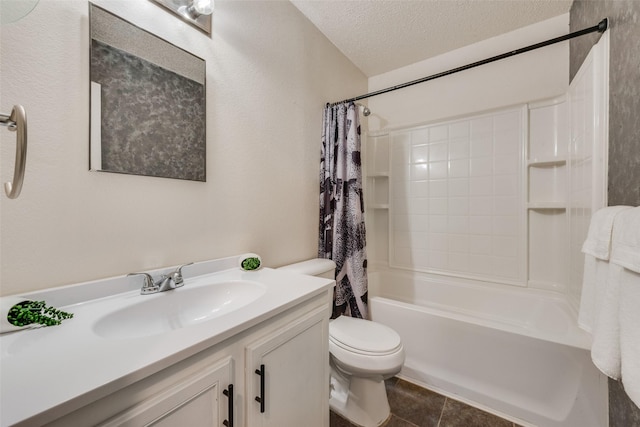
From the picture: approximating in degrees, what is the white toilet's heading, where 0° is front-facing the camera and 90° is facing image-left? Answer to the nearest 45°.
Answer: approximately 315°

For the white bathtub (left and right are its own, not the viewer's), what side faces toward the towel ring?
front

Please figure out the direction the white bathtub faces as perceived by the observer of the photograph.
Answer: facing the viewer and to the left of the viewer

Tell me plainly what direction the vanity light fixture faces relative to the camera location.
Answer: facing the viewer and to the right of the viewer

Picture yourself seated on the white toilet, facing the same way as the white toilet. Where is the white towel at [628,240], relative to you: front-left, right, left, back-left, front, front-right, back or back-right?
front

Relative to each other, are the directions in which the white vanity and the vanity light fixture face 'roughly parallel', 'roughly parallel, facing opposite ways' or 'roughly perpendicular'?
roughly parallel

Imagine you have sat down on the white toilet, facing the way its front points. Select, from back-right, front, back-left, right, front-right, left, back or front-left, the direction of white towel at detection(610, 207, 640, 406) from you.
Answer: front

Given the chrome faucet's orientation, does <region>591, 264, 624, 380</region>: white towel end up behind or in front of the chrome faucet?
in front

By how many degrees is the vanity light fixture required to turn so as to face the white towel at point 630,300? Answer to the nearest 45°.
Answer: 0° — it already faces it

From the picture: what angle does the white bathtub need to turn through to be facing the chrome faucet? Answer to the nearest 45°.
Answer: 0° — it already faces it

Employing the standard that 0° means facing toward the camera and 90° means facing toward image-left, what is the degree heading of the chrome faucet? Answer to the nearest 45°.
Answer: approximately 315°
